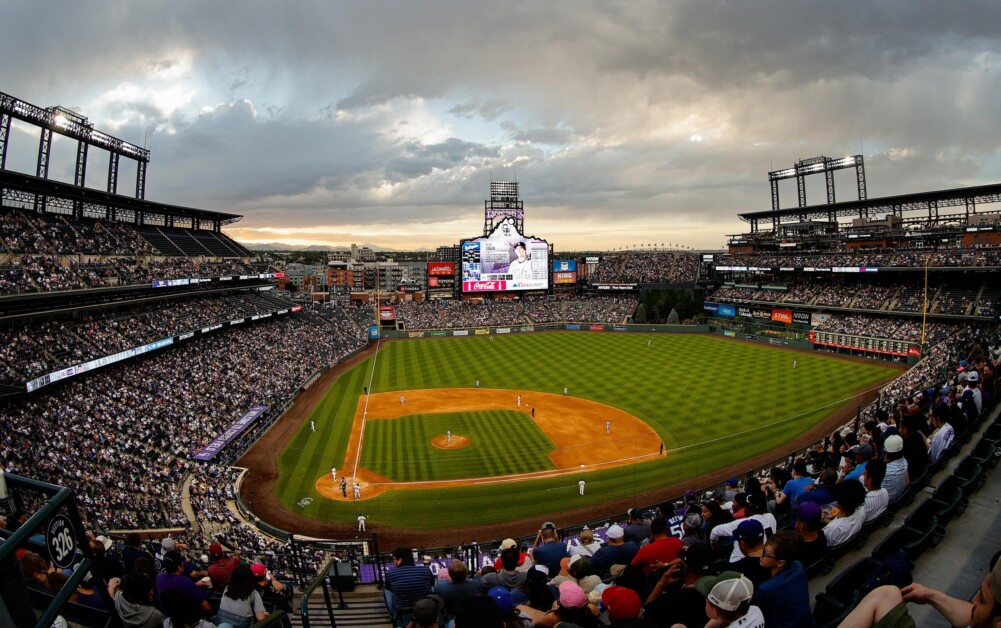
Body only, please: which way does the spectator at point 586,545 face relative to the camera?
away from the camera

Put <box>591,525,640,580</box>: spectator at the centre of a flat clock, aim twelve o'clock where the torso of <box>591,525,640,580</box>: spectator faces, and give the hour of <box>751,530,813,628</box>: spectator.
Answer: <box>751,530,813,628</box>: spectator is roughly at 5 o'clock from <box>591,525,640,580</box>: spectator.

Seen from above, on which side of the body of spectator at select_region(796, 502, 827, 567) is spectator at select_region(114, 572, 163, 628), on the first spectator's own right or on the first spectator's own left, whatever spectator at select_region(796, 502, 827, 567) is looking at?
on the first spectator's own left

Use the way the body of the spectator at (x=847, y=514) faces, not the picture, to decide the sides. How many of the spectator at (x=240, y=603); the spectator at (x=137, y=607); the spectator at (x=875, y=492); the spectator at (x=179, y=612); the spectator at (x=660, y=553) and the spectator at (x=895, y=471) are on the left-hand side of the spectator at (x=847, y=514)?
4

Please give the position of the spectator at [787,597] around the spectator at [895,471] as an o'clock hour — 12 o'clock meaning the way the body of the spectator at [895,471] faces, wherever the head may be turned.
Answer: the spectator at [787,597] is roughly at 8 o'clock from the spectator at [895,471].

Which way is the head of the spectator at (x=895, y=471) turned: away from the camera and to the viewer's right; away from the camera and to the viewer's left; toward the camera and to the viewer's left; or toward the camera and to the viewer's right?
away from the camera and to the viewer's left

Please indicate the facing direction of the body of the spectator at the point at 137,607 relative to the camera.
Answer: away from the camera

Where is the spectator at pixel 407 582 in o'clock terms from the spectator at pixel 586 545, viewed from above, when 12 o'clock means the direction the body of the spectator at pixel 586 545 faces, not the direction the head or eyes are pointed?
the spectator at pixel 407 582 is roughly at 8 o'clock from the spectator at pixel 586 545.

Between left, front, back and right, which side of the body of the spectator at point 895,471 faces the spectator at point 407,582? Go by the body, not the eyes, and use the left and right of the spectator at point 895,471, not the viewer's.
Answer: left

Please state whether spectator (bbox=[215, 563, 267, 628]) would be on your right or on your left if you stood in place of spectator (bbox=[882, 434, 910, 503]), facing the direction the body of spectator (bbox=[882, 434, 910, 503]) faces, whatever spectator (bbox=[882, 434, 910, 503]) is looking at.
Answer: on your left

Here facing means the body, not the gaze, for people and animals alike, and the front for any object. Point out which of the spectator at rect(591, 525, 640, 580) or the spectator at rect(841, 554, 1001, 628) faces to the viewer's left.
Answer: the spectator at rect(841, 554, 1001, 628)

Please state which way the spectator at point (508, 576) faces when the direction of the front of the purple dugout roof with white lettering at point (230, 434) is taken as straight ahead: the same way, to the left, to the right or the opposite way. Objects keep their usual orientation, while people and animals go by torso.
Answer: to the left

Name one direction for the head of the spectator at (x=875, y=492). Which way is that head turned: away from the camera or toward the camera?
away from the camera
